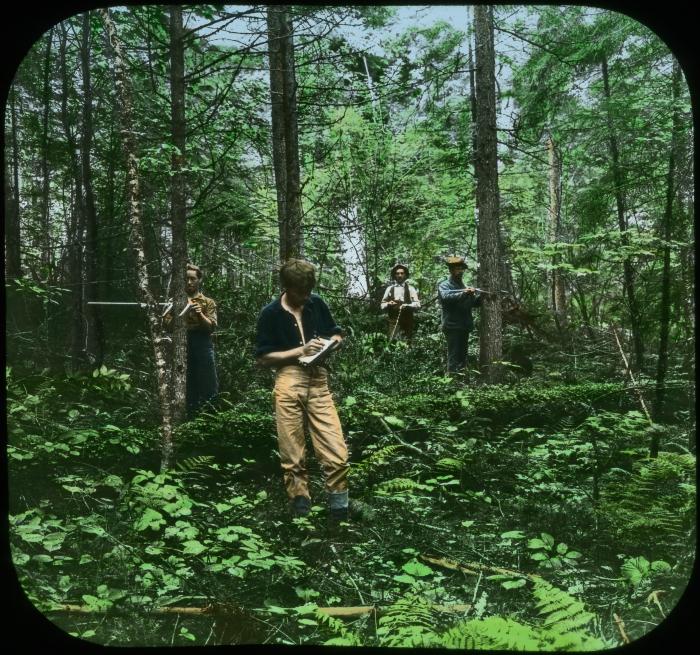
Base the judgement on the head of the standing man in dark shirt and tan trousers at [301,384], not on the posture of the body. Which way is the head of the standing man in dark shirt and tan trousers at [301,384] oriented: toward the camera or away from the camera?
toward the camera

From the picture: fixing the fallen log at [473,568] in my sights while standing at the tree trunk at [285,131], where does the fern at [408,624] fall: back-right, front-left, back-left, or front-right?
front-right

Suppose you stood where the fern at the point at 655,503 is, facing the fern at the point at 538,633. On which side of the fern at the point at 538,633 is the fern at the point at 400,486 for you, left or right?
right

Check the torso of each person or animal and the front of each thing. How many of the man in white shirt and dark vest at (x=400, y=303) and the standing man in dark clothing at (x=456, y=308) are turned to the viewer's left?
0

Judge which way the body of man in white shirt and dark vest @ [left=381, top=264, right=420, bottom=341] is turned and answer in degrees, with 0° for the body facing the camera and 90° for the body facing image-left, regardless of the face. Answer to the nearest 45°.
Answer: approximately 0°

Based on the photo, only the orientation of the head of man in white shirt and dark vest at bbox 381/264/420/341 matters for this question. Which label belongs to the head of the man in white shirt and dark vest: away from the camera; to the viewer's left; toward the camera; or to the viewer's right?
toward the camera

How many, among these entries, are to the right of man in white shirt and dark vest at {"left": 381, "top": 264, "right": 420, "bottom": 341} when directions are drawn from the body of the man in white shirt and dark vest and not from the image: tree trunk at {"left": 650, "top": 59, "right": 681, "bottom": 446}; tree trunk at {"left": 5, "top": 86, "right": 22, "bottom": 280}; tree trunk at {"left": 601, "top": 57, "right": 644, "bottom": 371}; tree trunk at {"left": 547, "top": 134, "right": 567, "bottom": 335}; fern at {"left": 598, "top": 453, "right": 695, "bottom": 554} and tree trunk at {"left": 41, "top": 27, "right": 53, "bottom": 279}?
2

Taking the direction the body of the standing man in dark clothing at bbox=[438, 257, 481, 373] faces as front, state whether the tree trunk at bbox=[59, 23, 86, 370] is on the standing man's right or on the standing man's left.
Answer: on the standing man's right

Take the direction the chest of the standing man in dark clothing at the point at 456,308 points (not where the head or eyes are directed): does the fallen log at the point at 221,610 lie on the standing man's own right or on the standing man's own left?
on the standing man's own right

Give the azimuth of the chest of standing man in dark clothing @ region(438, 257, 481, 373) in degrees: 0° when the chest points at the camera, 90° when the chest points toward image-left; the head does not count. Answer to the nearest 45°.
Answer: approximately 315°

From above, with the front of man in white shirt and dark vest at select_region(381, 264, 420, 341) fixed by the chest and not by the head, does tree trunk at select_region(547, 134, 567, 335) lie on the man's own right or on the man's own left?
on the man's own left
